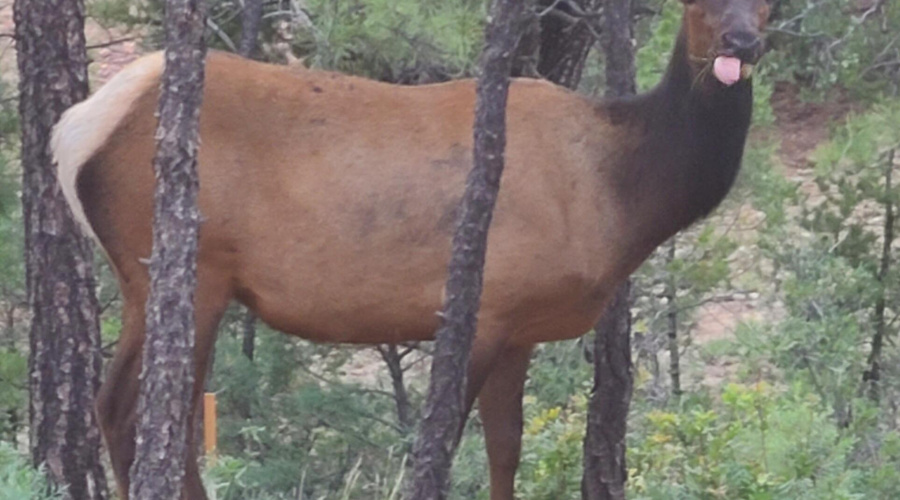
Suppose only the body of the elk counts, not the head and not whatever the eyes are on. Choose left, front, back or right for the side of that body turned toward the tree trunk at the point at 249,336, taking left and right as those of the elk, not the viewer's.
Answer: left

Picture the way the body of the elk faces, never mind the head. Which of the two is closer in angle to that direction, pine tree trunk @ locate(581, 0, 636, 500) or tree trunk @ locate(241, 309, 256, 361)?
the pine tree trunk

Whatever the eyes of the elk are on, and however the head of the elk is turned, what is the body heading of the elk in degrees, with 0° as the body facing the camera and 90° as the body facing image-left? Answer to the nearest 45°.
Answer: approximately 270°

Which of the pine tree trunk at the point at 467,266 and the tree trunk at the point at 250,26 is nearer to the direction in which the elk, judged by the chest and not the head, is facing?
the pine tree trunk

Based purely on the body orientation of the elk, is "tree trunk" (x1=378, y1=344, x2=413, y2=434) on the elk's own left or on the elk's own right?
on the elk's own left

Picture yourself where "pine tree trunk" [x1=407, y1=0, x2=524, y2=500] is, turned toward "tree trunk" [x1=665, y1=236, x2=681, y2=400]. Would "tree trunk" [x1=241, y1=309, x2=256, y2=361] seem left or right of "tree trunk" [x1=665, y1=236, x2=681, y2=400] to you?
left

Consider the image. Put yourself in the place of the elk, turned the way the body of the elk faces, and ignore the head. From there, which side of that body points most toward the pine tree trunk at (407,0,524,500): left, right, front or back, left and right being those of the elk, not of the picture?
right

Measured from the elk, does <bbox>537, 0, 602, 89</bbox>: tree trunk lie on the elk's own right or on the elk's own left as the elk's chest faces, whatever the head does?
on the elk's own left

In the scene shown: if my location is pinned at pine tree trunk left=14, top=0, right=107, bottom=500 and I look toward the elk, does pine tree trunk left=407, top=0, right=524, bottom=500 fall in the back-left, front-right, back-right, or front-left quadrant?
front-right

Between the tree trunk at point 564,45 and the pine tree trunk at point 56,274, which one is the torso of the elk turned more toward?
the tree trunk
